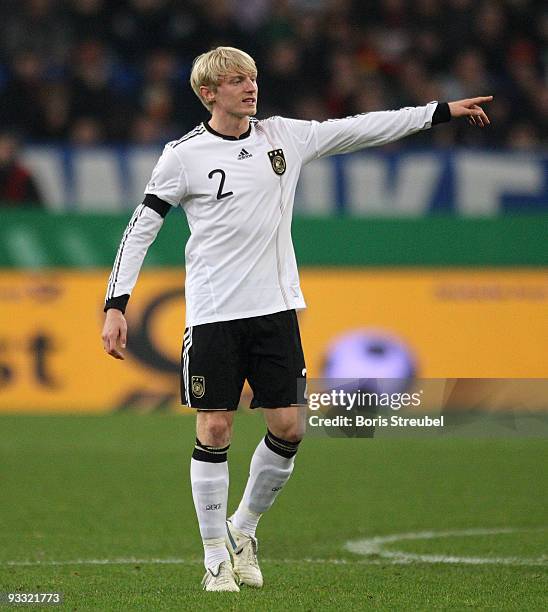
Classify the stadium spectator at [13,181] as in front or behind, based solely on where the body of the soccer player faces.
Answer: behind

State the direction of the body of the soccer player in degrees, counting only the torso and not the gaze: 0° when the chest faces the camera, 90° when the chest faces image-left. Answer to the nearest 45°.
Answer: approximately 315°
